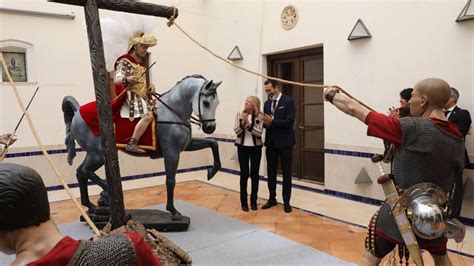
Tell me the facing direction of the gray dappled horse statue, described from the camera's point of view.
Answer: facing the viewer and to the right of the viewer

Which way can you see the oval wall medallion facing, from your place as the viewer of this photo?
facing the viewer and to the left of the viewer

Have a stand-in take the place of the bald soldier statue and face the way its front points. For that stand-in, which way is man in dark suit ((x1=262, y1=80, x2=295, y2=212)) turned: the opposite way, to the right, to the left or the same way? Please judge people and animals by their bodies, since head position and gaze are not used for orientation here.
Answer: to the left

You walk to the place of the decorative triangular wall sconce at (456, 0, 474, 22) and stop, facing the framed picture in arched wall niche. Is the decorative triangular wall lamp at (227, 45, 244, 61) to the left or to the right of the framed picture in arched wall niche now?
right

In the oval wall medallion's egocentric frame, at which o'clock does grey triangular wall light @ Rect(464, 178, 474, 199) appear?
The grey triangular wall light is roughly at 9 o'clock from the oval wall medallion.

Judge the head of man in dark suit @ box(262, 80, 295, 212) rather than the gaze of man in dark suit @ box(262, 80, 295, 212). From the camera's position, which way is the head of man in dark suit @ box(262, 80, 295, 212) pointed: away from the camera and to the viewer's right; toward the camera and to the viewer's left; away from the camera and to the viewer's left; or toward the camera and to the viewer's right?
toward the camera and to the viewer's left

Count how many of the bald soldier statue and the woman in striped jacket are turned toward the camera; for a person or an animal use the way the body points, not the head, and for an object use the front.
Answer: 1

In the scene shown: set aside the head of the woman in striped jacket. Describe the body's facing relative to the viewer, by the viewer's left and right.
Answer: facing the viewer

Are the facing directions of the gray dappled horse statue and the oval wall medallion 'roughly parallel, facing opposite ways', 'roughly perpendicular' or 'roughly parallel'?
roughly perpendicular

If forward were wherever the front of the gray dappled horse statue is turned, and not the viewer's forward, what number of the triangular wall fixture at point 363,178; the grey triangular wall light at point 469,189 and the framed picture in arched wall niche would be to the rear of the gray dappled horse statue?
1

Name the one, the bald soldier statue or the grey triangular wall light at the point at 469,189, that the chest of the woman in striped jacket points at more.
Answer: the bald soldier statue

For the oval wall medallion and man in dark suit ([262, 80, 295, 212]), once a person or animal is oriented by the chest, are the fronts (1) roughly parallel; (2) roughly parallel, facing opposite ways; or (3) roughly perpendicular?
roughly parallel

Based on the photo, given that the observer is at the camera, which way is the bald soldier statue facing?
facing away from the viewer and to the left of the viewer

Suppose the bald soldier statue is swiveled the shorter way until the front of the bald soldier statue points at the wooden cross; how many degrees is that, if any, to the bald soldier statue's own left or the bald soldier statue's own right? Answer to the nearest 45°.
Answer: approximately 45° to the bald soldier statue's own left

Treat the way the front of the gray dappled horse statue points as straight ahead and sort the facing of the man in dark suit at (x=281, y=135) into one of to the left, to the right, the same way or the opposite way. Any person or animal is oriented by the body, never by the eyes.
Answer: to the right
